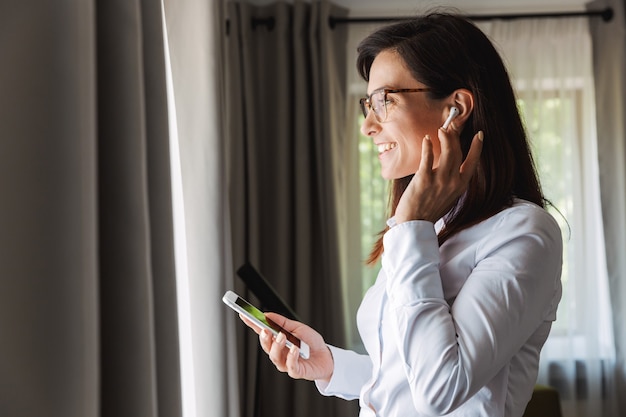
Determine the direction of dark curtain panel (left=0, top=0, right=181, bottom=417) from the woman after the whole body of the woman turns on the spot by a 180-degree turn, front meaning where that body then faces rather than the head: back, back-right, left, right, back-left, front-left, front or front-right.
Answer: back-right

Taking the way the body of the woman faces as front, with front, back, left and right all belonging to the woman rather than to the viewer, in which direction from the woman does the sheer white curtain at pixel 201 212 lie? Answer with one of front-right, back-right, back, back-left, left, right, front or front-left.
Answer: front-right

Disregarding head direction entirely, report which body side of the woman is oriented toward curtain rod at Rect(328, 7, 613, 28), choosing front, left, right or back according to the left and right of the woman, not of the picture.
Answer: right

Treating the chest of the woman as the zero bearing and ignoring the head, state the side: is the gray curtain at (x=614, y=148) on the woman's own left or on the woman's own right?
on the woman's own right

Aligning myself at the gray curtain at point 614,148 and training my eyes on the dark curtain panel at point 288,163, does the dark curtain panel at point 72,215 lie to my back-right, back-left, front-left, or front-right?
front-left

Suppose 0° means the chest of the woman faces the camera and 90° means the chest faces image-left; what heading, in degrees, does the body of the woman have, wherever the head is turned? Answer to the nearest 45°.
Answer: approximately 90°

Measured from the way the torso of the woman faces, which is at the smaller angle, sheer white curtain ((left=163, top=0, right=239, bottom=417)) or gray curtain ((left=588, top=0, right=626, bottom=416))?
the sheer white curtain
